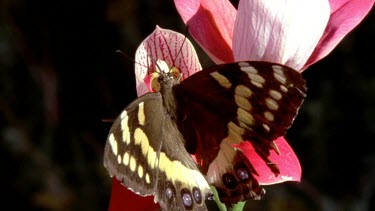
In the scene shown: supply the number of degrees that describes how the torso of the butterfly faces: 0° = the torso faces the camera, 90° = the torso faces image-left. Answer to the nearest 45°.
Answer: approximately 180°
